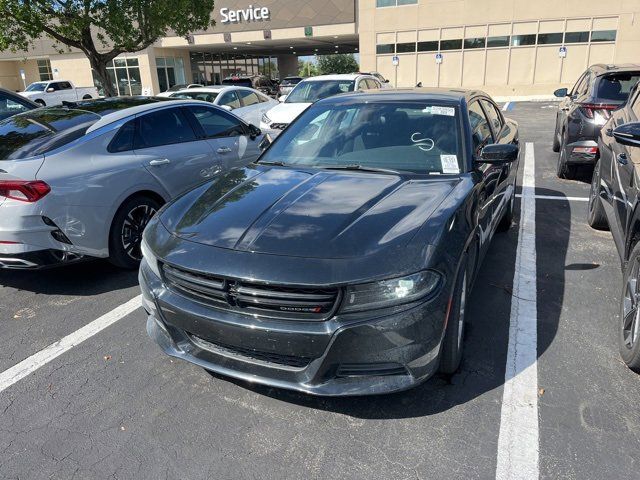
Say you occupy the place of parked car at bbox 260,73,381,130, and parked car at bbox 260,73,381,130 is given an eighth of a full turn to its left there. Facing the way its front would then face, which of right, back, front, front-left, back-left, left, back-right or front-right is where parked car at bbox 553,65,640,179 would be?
front-left

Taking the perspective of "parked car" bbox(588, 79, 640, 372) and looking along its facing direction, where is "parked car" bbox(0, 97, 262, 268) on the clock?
"parked car" bbox(0, 97, 262, 268) is roughly at 4 o'clock from "parked car" bbox(588, 79, 640, 372).

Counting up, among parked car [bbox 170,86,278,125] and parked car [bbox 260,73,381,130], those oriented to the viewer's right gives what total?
0

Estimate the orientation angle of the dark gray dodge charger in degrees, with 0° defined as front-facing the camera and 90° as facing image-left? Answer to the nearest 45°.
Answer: approximately 45°

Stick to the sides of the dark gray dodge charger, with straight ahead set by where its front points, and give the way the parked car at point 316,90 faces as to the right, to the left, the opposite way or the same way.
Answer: the same way

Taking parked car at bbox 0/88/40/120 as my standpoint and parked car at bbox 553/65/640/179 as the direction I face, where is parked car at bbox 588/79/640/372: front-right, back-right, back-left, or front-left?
front-right

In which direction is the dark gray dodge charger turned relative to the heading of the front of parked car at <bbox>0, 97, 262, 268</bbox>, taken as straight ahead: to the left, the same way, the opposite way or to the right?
the opposite way

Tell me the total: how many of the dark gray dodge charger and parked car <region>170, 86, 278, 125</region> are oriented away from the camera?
0

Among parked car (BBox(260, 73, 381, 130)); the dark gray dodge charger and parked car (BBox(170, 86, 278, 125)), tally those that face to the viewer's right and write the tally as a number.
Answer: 0

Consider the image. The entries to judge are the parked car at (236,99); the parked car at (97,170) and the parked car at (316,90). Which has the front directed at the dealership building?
the parked car at (97,170)

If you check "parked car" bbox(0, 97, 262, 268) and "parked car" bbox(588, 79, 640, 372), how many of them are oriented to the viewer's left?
0

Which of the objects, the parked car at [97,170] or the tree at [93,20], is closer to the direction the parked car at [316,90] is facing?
the parked car

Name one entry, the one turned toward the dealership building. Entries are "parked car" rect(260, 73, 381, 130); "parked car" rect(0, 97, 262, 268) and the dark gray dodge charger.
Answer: "parked car" rect(0, 97, 262, 268)

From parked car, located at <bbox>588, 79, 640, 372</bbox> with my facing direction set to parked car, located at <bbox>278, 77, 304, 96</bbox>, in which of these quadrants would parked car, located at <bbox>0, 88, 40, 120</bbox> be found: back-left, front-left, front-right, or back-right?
front-left

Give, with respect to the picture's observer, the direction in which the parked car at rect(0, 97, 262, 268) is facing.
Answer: facing away from the viewer and to the right of the viewer

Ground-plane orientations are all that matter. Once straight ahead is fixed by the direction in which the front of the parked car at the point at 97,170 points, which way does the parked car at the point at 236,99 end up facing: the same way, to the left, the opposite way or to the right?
the opposite way
